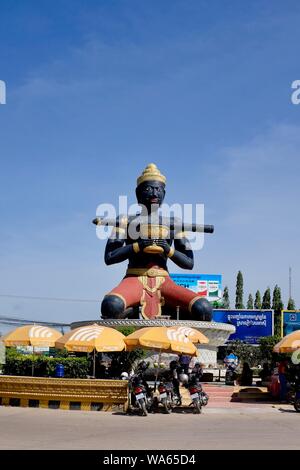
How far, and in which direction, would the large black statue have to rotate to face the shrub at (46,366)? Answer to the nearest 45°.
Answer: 0° — it already faces it

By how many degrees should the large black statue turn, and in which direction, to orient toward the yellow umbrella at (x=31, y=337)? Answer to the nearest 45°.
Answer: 0° — it already faces it

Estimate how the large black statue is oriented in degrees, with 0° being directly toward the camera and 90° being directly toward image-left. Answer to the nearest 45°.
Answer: approximately 0°
